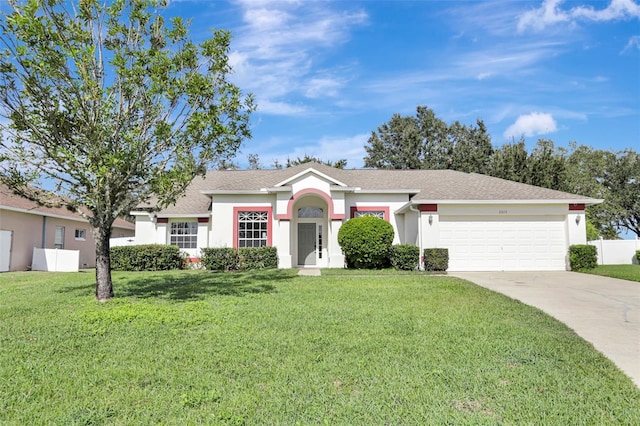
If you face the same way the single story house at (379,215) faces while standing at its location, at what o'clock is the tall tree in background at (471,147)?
The tall tree in background is roughly at 7 o'clock from the single story house.

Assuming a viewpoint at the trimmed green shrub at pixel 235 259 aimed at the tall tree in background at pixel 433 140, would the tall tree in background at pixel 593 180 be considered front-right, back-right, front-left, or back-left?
front-right

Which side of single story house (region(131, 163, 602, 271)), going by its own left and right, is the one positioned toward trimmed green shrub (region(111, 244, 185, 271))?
right

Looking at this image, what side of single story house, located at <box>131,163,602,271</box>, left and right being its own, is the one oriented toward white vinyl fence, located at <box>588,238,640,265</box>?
left

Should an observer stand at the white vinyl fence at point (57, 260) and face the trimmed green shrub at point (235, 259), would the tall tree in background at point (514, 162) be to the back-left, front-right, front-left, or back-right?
front-left

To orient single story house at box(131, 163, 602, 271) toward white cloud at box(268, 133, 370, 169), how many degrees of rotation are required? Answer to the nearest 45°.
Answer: approximately 180°

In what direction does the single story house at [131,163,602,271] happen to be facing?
toward the camera

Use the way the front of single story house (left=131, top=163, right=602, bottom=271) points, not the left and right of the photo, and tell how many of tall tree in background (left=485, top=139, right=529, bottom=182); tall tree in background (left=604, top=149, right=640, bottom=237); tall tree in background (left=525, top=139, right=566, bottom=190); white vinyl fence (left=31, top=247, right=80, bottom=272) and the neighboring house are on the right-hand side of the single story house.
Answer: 2

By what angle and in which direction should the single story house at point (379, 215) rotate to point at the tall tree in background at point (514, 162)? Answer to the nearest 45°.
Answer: approximately 135° to its left

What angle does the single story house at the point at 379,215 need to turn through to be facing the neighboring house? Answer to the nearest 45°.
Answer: approximately 90° to its right

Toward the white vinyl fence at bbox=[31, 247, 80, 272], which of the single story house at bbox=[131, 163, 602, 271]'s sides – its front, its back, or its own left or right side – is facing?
right

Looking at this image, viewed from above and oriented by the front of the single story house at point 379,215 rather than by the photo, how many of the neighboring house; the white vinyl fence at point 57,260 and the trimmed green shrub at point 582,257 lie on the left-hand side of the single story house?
1

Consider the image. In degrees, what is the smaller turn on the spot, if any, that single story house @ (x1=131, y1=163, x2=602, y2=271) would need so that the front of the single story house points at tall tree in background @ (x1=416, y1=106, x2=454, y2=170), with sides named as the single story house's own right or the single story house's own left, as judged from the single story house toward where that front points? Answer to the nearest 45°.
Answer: approximately 180°

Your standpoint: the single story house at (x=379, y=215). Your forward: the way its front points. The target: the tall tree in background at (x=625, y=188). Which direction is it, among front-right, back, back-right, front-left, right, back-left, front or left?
back-left
